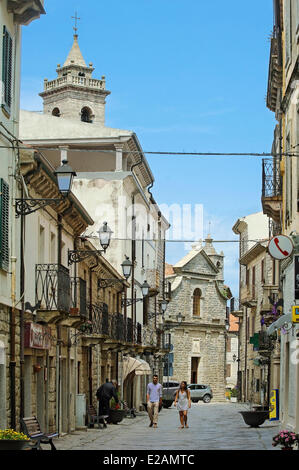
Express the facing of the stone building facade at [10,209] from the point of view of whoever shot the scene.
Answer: facing to the right of the viewer

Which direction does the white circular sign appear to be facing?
toward the camera

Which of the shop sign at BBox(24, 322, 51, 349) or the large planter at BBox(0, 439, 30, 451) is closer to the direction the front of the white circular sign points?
the large planter

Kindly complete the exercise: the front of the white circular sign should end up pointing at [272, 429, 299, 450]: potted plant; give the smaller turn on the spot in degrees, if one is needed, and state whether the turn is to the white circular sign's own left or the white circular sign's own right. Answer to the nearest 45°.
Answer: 0° — it already faces it

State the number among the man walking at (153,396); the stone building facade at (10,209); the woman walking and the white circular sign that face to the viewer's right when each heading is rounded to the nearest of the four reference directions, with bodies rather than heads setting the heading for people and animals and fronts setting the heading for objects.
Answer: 1

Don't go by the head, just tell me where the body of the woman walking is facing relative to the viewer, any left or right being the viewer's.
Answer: facing the viewer

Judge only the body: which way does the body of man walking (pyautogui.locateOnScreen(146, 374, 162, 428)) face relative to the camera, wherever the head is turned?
toward the camera

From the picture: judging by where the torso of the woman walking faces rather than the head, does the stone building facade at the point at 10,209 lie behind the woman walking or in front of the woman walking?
in front

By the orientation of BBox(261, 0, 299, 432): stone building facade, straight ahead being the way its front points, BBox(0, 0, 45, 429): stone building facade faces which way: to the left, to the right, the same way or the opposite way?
the opposite way

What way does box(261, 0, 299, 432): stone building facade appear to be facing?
to the viewer's left
